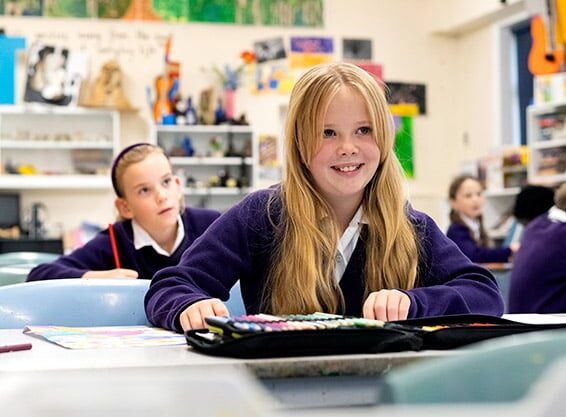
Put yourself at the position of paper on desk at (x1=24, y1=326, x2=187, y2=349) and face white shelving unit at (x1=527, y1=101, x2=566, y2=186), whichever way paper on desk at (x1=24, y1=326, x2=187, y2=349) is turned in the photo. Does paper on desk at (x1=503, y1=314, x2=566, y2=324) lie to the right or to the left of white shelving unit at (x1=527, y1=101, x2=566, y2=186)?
right

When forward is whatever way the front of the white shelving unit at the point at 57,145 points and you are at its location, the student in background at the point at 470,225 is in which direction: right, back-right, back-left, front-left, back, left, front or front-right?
front-left

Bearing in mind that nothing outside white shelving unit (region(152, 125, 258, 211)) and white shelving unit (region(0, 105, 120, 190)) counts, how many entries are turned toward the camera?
2

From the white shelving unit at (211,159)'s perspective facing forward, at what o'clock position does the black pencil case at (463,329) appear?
The black pencil case is roughly at 12 o'clock from the white shelving unit.

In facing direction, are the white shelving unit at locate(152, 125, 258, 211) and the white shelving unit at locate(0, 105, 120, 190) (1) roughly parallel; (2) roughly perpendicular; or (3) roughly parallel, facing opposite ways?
roughly parallel

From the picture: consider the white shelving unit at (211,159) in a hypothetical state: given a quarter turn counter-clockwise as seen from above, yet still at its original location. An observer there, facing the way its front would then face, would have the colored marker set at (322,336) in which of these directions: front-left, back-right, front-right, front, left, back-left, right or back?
right

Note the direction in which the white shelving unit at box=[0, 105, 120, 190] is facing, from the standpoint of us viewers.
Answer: facing the viewer

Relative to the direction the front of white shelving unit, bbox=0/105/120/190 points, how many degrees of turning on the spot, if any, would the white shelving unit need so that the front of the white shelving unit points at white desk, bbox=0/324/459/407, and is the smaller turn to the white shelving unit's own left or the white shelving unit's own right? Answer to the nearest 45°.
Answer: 0° — it already faces it

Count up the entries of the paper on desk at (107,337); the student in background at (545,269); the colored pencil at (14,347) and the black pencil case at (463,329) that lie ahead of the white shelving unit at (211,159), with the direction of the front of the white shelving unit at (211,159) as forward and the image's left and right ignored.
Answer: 4

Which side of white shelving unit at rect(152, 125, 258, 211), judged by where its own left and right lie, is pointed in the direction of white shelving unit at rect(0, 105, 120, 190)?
right

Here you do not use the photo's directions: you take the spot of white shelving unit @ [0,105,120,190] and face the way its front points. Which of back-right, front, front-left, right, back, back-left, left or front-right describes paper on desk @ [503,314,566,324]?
front

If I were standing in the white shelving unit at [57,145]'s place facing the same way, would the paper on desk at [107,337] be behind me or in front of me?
in front

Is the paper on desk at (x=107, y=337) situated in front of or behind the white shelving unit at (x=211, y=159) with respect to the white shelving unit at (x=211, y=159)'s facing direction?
in front

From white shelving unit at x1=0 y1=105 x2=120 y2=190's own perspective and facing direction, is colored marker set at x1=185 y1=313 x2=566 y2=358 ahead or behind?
ahead

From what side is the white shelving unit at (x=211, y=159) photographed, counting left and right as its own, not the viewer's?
front
